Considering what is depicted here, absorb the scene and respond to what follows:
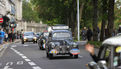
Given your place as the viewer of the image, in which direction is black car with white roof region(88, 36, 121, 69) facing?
facing the viewer and to the left of the viewer
